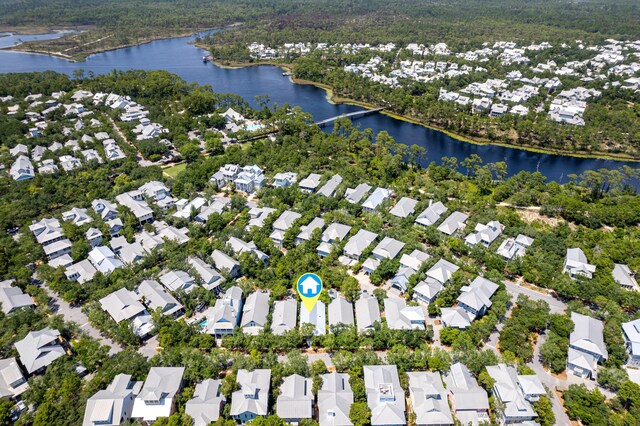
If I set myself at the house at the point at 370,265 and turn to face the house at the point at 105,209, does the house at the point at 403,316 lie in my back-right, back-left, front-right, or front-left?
back-left

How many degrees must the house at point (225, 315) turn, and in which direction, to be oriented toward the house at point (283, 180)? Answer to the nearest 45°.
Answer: approximately 180°

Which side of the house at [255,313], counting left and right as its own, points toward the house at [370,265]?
left

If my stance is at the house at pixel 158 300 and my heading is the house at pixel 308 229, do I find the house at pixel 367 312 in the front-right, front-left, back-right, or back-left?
front-right

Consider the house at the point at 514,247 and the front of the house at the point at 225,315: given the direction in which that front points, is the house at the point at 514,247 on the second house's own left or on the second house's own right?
on the second house's own left

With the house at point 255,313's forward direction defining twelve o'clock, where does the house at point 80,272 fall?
the house at point 80,272 is roughly at 4 o'clock from the house at point 255,313.

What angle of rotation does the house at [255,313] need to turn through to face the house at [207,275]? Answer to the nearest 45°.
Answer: approximately 135° to its right

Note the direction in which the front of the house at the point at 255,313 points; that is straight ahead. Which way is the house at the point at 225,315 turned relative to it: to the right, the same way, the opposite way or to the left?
the same way

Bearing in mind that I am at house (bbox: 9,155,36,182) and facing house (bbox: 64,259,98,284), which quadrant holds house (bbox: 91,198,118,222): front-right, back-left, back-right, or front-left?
front-left

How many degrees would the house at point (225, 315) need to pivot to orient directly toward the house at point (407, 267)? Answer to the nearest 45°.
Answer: approximately 90° to its left

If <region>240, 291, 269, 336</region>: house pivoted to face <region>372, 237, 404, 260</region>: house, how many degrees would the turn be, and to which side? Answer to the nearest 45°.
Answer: approximately 135° to its left

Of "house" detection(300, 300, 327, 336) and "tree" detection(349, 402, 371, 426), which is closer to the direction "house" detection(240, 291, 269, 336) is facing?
the tree

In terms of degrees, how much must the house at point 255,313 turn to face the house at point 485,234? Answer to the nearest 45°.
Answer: approximately 90° to its left

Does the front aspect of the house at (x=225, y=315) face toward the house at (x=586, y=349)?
no

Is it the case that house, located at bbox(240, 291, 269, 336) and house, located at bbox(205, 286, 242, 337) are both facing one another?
no

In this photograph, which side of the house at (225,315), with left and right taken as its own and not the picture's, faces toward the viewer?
front

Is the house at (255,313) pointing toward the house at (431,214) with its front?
no

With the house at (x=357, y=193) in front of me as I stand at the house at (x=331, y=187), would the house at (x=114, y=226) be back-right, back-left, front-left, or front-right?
back-right
